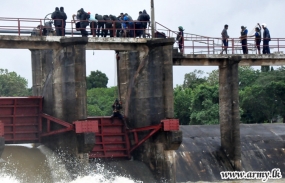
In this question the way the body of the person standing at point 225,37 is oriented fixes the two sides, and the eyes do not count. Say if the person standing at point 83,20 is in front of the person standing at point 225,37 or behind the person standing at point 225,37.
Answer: behind

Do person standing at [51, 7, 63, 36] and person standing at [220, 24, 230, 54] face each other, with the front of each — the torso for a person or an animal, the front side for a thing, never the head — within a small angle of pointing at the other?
no

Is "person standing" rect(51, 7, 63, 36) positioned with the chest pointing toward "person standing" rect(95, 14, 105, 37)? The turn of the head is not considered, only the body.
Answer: no

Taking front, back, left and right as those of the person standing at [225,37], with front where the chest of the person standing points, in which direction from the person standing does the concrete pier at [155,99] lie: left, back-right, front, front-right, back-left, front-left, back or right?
back-right

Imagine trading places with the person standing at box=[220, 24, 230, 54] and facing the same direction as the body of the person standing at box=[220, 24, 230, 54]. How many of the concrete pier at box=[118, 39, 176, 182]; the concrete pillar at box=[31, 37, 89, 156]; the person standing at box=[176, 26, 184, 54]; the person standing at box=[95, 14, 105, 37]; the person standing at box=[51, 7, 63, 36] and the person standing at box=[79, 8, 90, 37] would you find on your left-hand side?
0
